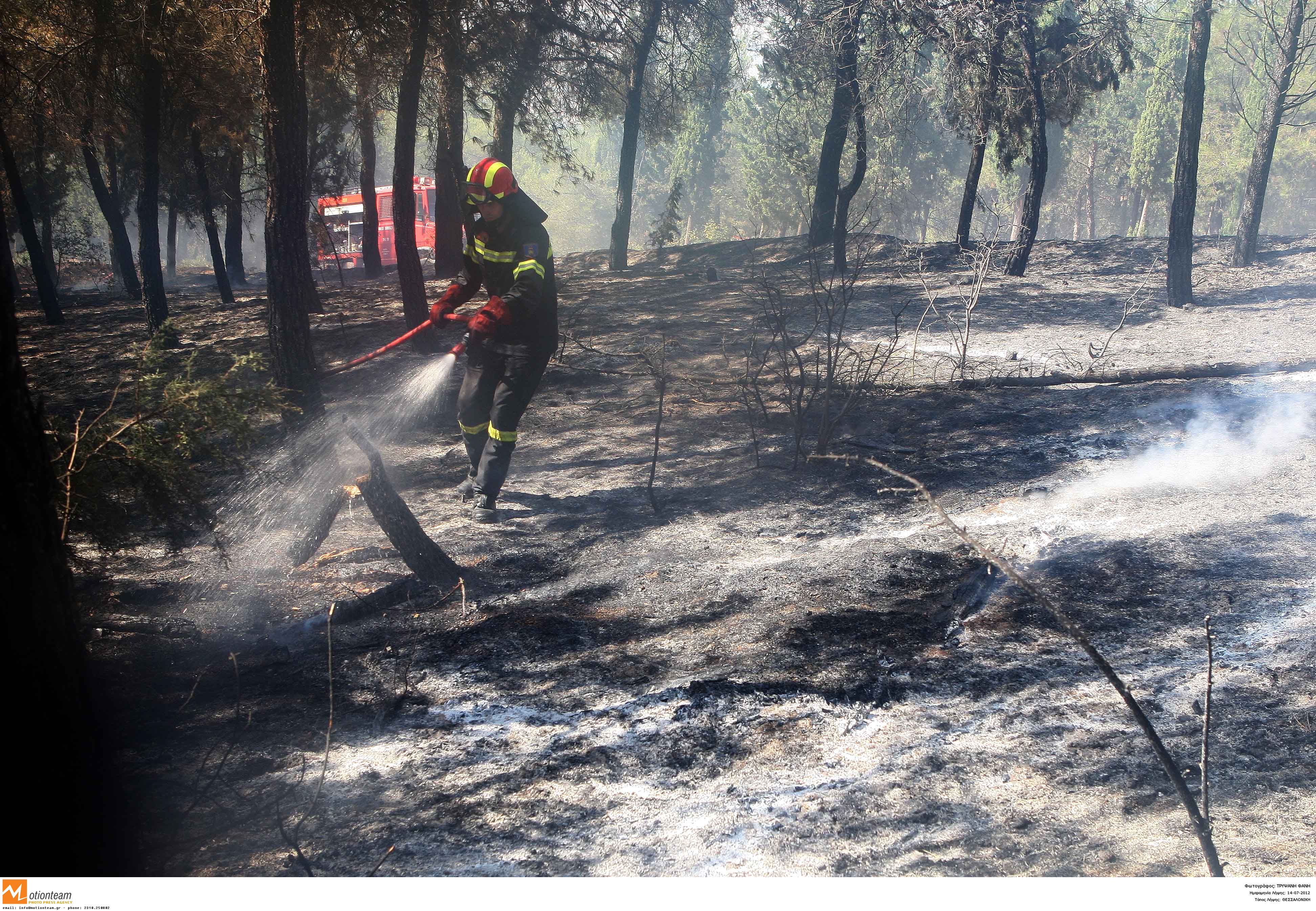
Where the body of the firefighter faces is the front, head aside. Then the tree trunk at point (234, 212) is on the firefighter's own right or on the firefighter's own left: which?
on the firefighter's own right

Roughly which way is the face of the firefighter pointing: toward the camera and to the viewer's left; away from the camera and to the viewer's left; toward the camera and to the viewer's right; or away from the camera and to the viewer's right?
toward the camera and to the viewer's left

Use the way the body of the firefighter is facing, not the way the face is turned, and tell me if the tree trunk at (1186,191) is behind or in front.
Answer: behind

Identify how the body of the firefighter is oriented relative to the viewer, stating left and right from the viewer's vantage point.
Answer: facing the viewer and to the left of the viewer

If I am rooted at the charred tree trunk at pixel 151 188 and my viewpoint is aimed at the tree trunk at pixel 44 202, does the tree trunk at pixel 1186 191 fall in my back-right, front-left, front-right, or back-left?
back-right

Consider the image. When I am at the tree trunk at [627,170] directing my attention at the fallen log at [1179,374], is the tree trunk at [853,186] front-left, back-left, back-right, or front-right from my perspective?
front-left

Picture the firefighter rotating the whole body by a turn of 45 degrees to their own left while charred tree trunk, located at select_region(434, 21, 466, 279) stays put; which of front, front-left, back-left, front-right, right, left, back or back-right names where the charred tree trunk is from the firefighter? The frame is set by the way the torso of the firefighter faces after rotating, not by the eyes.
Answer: back

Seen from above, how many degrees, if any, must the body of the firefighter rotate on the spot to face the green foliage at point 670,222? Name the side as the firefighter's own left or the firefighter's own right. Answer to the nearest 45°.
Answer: approximately 135° to the firefighter's own right

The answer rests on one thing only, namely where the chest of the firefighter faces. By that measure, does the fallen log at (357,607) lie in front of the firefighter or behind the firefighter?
in front

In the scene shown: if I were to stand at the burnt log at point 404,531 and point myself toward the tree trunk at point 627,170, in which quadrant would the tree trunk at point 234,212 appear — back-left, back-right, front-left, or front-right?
front-left

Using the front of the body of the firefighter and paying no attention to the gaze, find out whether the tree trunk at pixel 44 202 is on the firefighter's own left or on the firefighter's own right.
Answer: on the firefighter's own right

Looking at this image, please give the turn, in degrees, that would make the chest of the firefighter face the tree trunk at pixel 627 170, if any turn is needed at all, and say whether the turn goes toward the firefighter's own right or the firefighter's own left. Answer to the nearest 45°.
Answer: approximately 135° to the firefighter's own right

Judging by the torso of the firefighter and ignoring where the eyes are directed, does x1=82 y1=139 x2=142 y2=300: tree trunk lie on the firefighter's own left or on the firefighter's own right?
on the firefighter's own right

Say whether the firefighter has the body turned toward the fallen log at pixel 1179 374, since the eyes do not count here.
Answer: no

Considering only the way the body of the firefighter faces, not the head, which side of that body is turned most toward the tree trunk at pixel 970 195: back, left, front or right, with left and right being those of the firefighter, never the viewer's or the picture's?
back
